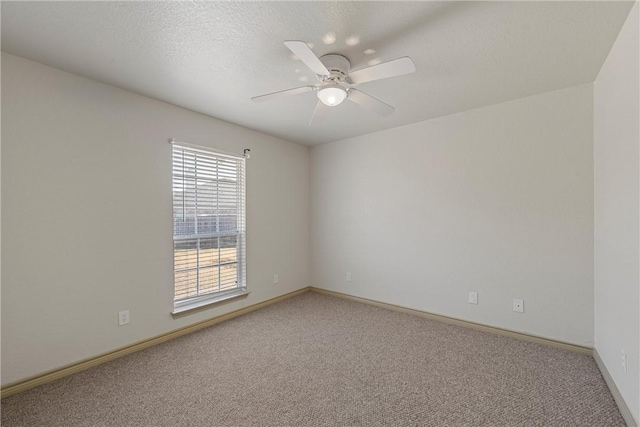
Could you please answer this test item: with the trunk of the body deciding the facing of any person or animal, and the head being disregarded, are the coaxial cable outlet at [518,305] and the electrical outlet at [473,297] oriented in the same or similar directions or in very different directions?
same or similar directions

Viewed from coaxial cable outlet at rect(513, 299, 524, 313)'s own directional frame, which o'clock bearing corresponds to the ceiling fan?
The ceiling fan is roughly at 1 o'clock from the coaxial cable outlet.

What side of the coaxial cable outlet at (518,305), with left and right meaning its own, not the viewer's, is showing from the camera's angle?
front

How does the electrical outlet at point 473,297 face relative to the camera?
toward the camera

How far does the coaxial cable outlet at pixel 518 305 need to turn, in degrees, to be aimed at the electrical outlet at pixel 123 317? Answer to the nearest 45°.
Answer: approximately 45° to its right

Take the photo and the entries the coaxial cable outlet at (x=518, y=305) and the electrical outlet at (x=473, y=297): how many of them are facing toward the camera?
2
